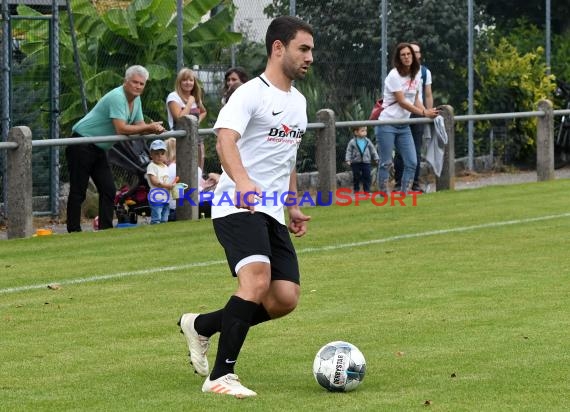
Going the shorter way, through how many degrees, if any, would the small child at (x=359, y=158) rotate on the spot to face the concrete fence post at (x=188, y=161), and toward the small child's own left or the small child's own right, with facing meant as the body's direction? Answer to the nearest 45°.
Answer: approximately 45° to the small child's own right

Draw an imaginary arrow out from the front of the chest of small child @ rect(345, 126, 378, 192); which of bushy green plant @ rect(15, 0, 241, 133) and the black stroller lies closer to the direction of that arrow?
the black stroller

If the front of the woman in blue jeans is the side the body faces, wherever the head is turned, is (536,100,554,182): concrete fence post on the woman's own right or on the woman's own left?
on the woman's own left

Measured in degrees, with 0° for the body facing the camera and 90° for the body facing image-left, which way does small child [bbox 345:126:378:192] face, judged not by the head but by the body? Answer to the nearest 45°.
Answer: approximately 0°

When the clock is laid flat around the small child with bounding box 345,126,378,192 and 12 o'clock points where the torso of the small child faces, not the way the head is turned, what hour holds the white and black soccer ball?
The white and black soccer ball is roughly at 12 o'clock from the small child.

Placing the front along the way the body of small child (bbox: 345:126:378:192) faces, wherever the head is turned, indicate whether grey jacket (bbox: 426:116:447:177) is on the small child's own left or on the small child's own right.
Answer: on the small child's own left
